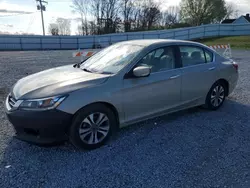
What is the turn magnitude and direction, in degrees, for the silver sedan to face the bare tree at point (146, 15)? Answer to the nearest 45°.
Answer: approximately 135° to its right

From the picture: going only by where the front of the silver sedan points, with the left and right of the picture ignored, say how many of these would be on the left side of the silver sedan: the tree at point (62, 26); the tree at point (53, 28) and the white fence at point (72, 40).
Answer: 0

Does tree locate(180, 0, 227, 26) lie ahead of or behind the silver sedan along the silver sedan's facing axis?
behind

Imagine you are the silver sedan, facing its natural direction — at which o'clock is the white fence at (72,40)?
The white fence is roughly at 4 o'clock from the silver sedan.

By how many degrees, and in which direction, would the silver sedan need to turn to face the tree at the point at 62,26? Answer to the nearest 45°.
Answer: approximately 135° to its right

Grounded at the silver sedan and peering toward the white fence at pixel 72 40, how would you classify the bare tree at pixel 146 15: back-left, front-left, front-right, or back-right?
front-right

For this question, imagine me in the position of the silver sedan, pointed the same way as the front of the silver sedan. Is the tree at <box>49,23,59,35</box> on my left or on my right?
on my right
